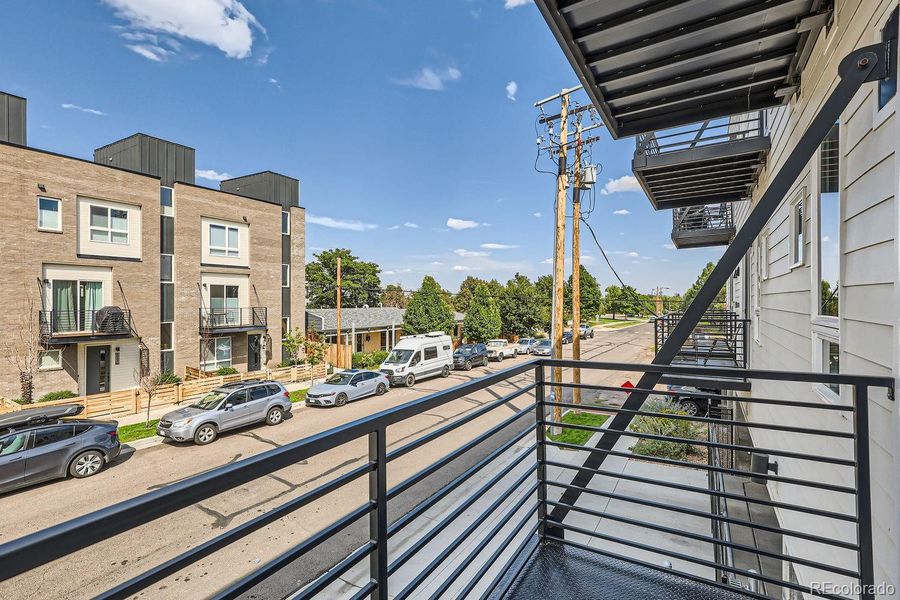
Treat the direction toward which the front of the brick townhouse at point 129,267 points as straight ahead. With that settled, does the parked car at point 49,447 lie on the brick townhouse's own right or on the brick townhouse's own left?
on the brick townhouse's own right

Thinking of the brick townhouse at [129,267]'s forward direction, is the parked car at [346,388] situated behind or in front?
in front

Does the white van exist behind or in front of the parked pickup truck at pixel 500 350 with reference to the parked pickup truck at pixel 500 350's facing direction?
in front

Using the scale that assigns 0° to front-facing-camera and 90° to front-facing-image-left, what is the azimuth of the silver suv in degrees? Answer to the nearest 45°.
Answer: approximately 45°

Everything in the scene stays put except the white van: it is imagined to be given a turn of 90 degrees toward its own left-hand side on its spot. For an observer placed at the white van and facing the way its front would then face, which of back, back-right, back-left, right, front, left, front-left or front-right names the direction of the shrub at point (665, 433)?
front

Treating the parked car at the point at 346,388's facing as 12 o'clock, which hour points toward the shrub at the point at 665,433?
The shrub is roughly at 9 o'clock from the parked car.

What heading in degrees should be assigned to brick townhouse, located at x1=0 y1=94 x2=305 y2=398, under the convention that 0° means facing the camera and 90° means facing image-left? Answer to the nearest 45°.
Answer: approximately 315°

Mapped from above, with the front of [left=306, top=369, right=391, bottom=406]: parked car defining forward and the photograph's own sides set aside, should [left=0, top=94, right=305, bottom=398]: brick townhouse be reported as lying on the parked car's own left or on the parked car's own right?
on the parked car's own right

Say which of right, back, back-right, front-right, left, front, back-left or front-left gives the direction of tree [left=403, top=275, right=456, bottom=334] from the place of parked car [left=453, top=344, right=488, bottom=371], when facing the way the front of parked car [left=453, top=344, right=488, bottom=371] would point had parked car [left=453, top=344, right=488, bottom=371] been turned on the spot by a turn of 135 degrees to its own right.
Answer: front-left

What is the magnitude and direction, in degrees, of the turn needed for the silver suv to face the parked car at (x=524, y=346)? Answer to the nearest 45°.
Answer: approximately 180°

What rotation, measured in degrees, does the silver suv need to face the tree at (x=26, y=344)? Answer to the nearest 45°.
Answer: approximately 90° to its right
